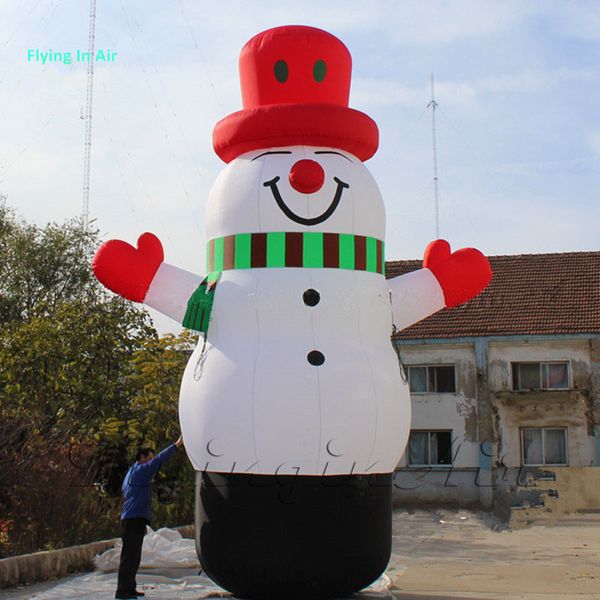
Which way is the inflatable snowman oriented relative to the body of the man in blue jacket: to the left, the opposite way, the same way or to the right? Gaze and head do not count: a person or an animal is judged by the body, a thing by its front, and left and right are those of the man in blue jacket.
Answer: to the right

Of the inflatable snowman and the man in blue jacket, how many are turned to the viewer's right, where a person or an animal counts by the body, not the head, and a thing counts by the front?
1

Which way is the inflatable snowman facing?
toward the camera

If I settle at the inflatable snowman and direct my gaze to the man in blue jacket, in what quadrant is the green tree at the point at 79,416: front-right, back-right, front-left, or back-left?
front-right

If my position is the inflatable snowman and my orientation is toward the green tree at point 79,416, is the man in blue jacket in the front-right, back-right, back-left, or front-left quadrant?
front-left

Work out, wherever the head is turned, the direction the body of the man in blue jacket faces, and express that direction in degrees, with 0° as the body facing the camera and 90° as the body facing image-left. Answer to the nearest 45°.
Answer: approximately 270°

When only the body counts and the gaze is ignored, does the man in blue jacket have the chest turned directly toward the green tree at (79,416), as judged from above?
no

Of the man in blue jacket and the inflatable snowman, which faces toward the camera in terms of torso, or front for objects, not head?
the inflatable snowman

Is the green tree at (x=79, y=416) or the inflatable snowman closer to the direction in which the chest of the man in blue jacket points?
the inflatable snowman

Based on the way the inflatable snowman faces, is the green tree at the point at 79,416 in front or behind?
behind

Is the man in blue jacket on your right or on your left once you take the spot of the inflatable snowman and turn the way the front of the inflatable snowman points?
on your right
